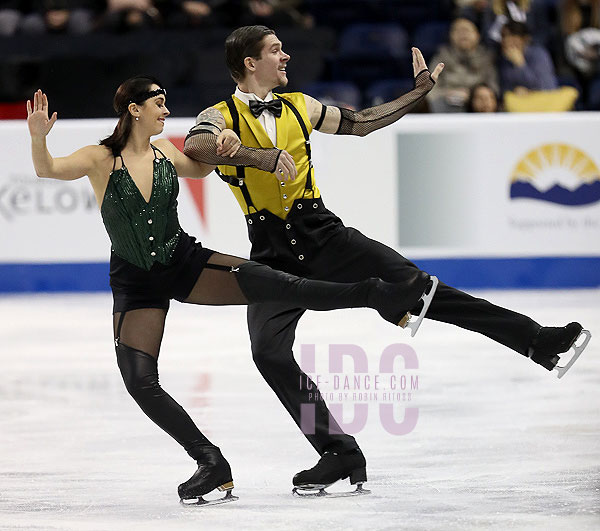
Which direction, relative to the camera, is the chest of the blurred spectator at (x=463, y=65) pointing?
toward the camera

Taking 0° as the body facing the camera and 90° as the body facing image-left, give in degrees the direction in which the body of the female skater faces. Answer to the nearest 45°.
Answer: approximately 315°

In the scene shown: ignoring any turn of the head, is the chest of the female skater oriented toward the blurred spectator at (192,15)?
no

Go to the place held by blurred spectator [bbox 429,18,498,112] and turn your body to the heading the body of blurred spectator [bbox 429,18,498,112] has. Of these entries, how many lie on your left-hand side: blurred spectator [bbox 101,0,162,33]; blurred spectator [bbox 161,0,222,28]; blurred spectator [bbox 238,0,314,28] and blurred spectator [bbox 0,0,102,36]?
0

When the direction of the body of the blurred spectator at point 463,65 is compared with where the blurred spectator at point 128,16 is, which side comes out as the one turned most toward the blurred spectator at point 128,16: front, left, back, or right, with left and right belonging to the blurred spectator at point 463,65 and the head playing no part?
right

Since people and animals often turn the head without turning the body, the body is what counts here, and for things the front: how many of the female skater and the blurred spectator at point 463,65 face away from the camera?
0

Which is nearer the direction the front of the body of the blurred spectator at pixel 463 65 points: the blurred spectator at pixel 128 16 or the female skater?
the female skater

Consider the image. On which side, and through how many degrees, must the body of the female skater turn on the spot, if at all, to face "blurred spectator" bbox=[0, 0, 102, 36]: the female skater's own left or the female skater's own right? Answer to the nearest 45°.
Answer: approximately 135° to the female skater's own left

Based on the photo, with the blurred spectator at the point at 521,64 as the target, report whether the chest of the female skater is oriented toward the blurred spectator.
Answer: no

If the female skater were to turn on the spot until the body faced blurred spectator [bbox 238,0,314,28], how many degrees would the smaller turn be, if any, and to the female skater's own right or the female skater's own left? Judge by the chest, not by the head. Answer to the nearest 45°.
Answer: approximately 135° to the female skater's own left

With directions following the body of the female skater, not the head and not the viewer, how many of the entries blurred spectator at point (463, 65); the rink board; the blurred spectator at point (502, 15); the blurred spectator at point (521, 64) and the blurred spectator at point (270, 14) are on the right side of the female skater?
0

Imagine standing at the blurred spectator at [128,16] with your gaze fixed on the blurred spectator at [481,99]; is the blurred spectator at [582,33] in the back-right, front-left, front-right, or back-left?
front-left

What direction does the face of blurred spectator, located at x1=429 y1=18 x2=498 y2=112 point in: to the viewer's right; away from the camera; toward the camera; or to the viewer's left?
toward the camera

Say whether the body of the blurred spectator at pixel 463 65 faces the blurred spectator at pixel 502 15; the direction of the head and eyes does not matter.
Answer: no

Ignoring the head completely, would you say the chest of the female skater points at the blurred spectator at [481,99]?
no

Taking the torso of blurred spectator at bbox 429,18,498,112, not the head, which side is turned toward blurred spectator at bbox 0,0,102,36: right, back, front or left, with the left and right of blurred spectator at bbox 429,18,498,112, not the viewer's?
right
